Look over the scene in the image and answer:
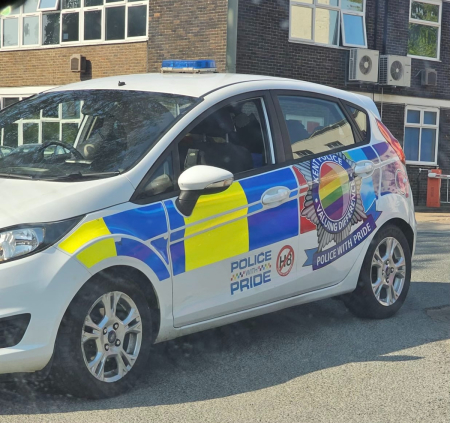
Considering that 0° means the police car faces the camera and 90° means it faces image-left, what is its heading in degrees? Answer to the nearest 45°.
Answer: approximately 45°
